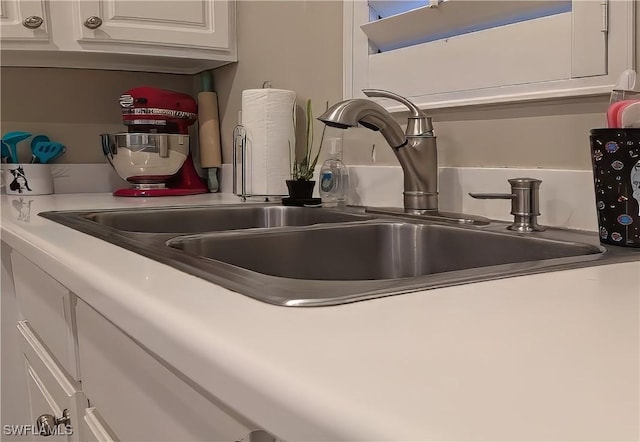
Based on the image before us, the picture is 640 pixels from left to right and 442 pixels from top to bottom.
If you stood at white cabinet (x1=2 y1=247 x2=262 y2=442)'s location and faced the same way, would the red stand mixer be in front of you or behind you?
behind

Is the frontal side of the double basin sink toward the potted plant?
no

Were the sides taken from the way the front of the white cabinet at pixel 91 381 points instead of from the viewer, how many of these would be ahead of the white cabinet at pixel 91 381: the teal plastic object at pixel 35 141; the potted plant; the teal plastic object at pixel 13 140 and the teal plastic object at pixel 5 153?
0

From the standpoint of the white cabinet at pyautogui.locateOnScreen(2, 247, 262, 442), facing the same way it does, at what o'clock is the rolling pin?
The rolling pin is roughly at 5 o'clock from the white cabinet.

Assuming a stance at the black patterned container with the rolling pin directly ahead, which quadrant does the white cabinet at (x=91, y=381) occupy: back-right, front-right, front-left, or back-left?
front-left

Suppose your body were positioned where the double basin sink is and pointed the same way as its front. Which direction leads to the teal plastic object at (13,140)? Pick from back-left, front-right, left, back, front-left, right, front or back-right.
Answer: right

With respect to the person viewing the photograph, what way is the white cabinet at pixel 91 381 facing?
facing the viewer and to the left of the viewer

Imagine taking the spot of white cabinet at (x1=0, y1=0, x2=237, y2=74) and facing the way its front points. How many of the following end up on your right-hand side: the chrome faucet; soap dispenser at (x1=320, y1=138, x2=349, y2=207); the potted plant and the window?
0

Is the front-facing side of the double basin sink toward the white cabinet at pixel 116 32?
no

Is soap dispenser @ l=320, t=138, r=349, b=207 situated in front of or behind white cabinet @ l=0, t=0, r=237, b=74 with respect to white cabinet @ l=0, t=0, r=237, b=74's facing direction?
in front

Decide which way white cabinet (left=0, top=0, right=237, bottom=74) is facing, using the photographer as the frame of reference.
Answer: facing the viewer

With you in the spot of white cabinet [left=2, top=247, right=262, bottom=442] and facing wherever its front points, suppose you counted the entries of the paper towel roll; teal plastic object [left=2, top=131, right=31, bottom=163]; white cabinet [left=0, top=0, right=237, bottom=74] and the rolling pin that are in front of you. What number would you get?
0

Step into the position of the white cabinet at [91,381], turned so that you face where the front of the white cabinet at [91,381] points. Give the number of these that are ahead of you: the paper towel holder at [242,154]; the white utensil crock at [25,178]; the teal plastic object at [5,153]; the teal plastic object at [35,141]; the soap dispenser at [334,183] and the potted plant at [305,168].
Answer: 0

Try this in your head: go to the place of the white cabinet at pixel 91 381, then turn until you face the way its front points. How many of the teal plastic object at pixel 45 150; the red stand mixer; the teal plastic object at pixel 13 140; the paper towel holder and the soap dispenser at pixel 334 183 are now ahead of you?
0

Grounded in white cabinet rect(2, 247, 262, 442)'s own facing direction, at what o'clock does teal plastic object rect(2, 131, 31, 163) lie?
The teal plastic object is roughly at 4 o'clock from the white cabinet.

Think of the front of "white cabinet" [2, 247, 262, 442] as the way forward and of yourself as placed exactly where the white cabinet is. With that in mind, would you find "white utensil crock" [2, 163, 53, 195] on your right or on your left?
on your right
